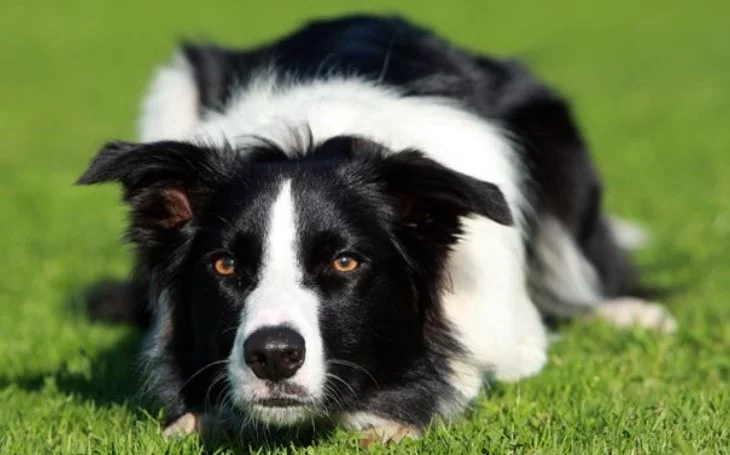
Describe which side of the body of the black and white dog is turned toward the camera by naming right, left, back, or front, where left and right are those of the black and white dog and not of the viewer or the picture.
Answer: front
